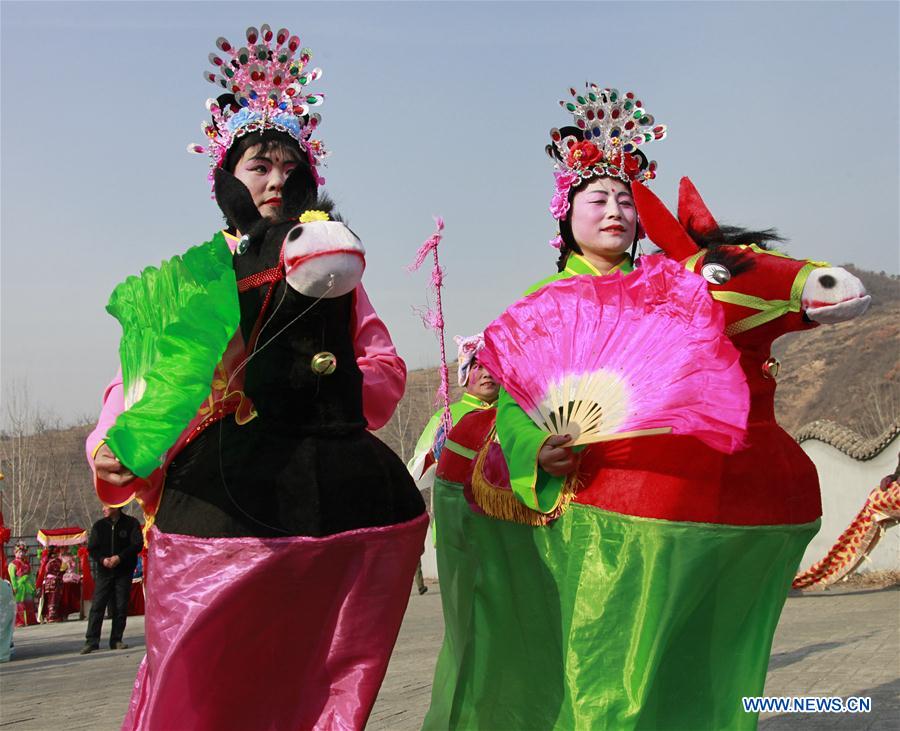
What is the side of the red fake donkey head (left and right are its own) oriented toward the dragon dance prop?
left

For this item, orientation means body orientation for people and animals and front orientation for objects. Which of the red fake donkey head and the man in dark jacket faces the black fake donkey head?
the man in dark jacket

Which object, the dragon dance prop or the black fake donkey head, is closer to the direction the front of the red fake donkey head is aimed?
the dragon dance prop

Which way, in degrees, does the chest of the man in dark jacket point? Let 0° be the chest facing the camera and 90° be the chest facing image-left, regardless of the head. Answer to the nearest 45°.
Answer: approximately 0°

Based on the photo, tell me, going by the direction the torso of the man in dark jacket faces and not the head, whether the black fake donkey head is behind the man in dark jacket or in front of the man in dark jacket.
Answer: in front

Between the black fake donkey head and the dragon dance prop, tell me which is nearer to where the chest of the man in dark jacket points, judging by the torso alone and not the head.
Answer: the black fake donkey head

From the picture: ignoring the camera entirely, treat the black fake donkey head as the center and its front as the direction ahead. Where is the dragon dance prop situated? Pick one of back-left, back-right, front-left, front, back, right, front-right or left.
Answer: left

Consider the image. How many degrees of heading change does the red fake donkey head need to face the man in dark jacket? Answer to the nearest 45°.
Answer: approximately 135° to its left

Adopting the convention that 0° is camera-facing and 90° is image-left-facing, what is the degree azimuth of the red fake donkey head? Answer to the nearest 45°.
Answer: approximately 270°

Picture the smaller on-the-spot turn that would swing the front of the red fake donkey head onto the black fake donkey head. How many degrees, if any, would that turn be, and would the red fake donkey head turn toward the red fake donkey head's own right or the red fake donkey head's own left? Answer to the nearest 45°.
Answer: approximately 135° to the red fake donkey head's own right
